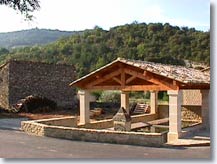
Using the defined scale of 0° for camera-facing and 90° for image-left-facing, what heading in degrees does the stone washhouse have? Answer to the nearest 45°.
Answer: approximately 45°

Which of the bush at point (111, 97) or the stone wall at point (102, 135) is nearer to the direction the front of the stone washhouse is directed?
the stone wall

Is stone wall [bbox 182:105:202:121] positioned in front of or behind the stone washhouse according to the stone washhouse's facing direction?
behind

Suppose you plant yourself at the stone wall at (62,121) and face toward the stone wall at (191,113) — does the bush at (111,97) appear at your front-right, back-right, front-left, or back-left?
front-left

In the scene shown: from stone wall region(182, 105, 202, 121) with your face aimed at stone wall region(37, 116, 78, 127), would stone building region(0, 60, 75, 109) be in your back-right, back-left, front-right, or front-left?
front-right

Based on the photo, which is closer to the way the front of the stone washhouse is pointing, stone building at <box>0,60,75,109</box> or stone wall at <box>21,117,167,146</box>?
the stone wall

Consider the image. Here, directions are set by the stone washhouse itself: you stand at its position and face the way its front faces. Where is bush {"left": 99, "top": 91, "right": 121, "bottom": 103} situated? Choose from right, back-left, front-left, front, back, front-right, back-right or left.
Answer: back-right

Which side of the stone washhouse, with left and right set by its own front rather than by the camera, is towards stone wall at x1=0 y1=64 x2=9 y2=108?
right

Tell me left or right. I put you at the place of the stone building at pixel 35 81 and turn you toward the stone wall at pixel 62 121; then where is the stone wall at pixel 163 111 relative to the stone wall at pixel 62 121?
left

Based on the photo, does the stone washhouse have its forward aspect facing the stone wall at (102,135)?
yes

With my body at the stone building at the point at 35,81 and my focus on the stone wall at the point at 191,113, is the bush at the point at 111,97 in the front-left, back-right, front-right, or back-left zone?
front-left
